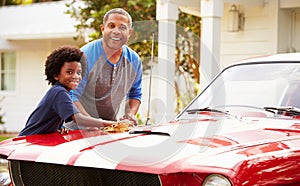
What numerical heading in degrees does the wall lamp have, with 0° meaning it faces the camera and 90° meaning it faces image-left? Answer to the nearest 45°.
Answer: approximately 45°

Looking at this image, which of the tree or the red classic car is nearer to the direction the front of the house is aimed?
the red classic car

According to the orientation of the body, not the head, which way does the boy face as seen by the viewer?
to the viewer's right

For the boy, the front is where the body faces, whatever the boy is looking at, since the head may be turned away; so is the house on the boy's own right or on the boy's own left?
on the boy's own left

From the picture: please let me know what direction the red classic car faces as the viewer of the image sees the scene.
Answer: facing the viewer and to the left of the viewer

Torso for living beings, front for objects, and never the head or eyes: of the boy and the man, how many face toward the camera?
1

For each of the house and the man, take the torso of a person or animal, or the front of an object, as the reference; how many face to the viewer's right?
0

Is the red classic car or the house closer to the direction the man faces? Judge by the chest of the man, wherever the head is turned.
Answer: the red classic car

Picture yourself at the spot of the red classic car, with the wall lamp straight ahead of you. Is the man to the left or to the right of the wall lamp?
left

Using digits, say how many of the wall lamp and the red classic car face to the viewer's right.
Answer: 0

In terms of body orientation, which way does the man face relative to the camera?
toward the camera

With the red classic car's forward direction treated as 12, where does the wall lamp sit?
The wall lamp is roughly at 5 o'clock from the red classic car.

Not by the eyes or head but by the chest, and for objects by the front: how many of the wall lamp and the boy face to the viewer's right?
1
